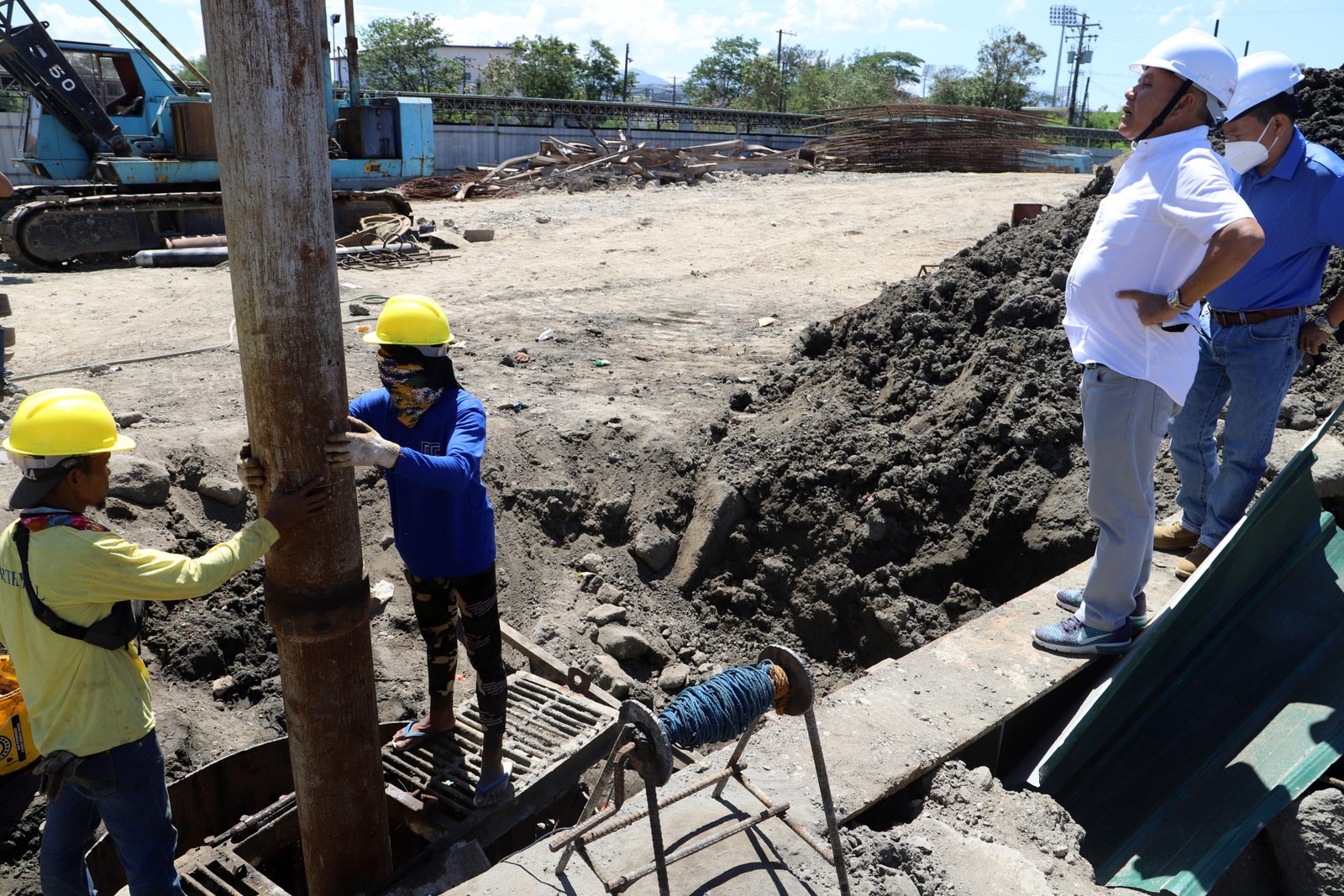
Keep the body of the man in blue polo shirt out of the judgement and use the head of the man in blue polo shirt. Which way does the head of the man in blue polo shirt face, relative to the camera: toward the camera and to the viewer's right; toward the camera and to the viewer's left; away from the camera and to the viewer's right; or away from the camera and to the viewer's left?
toward the camera and to the viewer's left

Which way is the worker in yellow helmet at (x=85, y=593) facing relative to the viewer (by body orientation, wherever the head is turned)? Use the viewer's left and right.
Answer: facing away from the viewer and to the right of the viewer

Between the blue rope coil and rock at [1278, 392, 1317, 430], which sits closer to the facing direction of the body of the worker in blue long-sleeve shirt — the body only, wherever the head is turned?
the blue rope coil

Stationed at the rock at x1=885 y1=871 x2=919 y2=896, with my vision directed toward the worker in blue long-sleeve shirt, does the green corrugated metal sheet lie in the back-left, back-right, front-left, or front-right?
back-right

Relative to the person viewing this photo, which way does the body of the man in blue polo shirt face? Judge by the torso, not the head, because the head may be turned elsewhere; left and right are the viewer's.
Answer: facing the viewer and to the left of the viewer

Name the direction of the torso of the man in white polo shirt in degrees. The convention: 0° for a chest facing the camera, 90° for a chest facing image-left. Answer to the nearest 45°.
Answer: approximately 90°

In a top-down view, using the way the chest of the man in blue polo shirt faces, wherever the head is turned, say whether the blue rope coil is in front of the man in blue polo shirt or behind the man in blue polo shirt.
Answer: in front

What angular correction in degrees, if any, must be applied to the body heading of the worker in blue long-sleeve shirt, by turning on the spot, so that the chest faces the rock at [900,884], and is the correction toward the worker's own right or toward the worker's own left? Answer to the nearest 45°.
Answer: approximately 90° to the worker's own left

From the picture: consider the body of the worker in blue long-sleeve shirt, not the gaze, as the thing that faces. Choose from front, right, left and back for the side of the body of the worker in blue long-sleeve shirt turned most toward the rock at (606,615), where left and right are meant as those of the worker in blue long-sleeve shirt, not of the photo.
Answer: back

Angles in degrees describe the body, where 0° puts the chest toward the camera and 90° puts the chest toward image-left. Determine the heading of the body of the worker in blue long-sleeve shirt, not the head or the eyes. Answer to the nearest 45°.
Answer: approximately 45°

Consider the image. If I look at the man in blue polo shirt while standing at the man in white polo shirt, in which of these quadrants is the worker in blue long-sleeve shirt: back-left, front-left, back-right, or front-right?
back-left

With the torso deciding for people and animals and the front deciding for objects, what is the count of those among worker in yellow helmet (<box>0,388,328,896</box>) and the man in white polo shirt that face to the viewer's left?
1

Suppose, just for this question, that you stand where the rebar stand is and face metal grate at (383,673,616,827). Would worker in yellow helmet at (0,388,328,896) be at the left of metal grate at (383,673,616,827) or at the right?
left
